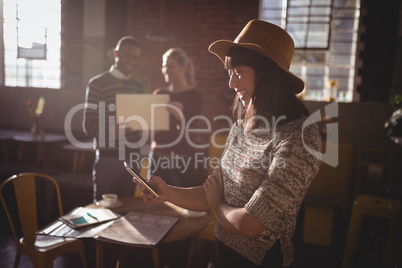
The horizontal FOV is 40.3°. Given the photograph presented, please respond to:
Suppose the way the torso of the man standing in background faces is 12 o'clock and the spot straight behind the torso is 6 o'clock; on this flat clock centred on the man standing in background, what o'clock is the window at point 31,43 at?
The window is roughly at 7 o'clock from the man standing in background.

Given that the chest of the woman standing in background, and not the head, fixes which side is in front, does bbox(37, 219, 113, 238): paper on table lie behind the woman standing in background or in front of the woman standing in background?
in front

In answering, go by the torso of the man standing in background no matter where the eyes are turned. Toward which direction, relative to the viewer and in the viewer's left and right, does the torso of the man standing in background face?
facing the viewer and to the right of the viewer

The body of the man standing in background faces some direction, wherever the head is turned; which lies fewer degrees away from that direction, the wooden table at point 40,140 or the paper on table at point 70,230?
the paper on table

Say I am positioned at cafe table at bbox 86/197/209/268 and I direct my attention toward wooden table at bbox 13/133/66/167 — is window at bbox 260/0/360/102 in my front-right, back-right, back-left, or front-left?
front-right

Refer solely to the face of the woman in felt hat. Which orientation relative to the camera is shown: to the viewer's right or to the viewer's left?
to the viewer's left

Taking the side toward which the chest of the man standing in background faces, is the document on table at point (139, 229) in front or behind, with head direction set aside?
in front

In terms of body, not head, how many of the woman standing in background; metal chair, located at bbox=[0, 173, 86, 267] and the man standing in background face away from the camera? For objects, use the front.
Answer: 0

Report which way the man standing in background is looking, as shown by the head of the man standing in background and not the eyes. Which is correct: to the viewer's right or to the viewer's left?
to the viewer's right

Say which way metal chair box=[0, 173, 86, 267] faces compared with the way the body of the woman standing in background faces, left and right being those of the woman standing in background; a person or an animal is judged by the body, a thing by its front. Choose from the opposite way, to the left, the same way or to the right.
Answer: to the left

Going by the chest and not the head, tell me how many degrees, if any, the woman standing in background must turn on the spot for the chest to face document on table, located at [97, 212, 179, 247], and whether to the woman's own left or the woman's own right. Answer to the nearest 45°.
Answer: approximately 45° to the woman's own left

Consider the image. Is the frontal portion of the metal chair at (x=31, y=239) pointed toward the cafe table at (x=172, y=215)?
yes

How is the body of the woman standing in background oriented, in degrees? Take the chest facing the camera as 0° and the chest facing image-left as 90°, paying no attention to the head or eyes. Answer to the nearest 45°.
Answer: approximately 45°

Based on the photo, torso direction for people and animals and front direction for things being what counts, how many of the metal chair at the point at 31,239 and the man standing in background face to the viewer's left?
0

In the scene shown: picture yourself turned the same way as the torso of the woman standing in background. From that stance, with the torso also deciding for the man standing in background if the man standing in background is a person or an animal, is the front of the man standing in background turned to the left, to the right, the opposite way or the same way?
to the left

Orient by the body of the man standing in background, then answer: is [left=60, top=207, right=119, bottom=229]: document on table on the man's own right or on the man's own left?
on the man's own right
